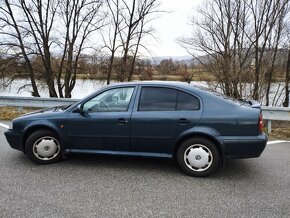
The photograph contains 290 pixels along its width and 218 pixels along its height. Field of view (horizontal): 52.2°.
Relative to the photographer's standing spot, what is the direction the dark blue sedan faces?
facing to the left of the viewer

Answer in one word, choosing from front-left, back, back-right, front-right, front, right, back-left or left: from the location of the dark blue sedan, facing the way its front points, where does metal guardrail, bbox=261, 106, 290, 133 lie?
back-right
